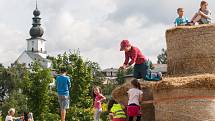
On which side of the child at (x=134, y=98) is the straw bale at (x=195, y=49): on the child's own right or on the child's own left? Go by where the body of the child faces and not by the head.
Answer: on the child's own right

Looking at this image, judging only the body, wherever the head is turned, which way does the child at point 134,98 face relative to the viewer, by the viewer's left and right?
facing away from the viewer

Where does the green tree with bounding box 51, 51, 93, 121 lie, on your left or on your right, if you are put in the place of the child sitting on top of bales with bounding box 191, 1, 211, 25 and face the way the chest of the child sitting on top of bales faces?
on your right

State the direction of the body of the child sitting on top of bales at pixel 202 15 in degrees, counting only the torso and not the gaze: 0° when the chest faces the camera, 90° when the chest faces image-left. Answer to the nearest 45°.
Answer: approximately 45°

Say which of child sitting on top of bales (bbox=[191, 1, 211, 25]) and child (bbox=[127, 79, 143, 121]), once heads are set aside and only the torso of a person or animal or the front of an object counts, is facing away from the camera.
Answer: the child

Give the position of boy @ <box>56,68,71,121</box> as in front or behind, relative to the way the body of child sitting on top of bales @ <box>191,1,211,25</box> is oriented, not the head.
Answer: in front

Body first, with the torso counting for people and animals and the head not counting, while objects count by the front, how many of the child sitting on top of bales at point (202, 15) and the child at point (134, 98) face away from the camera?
1

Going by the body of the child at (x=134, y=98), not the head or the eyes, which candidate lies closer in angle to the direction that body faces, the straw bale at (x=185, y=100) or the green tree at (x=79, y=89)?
the green tree
